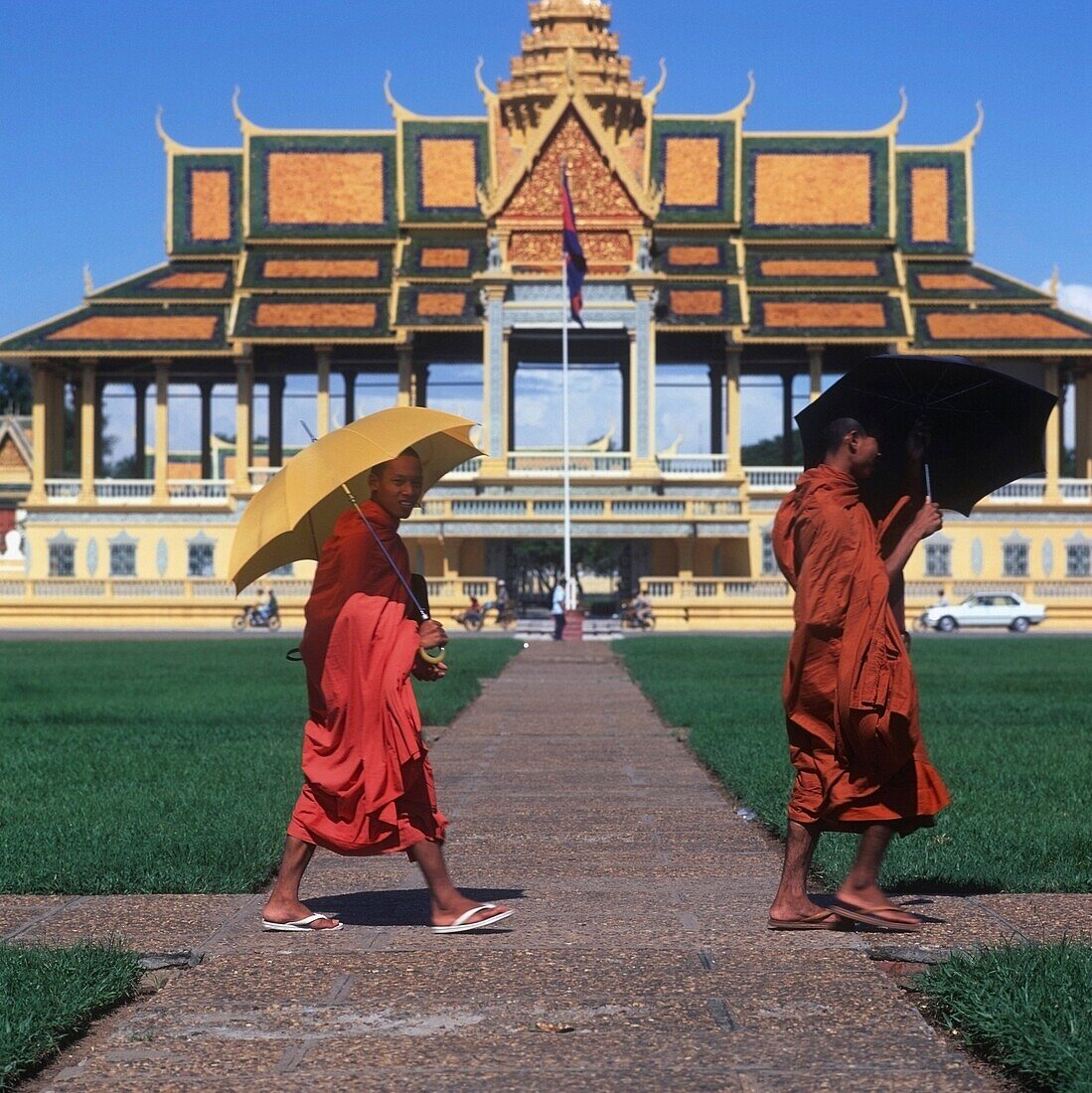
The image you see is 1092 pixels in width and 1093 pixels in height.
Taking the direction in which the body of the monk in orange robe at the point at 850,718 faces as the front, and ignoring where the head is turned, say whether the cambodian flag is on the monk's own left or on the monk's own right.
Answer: on the monk's own left

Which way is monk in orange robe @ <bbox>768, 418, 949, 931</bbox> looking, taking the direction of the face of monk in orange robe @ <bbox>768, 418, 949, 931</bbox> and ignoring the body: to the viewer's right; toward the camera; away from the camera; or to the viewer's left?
to the viewer's right

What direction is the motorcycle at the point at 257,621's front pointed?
to the viewer's left

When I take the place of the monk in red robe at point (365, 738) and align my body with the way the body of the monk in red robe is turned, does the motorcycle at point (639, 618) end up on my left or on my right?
on my left

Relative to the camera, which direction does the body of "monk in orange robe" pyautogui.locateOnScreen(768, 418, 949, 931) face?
to the viewer's right

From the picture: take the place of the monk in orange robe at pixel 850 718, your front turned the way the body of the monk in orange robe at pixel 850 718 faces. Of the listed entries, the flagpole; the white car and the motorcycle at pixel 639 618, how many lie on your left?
3

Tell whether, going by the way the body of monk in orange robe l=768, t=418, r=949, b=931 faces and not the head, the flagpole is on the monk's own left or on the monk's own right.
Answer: on the monk's own left

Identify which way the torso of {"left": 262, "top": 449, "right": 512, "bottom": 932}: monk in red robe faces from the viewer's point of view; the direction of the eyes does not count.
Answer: to the viewer's right

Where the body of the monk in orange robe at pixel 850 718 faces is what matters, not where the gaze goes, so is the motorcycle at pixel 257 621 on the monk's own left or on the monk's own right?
on the monk's own left

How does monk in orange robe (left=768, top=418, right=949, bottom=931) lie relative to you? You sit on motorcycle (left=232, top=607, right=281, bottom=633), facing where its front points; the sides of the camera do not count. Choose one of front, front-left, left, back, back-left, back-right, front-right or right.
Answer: left

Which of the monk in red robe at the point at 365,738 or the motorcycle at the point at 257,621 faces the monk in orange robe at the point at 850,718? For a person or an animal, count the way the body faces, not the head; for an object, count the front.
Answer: the monk in red robe at the point at 365,738

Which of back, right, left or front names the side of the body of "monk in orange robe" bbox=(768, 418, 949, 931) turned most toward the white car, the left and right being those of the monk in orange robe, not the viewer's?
left

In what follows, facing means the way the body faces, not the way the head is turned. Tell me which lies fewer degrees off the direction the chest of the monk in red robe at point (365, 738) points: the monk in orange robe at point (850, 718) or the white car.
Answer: the monk in orange robe
